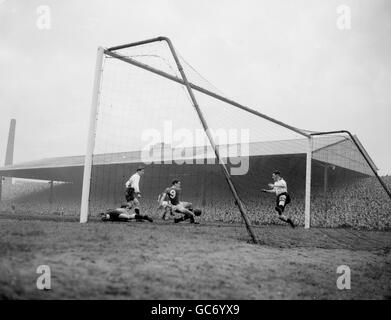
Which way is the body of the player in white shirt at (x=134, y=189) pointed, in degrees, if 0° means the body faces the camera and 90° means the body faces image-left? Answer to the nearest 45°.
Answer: approximately 270°
